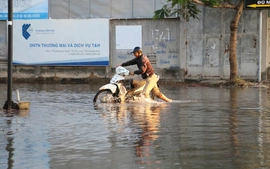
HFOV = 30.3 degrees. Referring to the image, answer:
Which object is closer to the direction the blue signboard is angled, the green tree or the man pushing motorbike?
the man pushing motorbike

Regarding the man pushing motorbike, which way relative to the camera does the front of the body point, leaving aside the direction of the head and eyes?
to the viewer's left

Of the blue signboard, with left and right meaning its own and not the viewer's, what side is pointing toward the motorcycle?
front

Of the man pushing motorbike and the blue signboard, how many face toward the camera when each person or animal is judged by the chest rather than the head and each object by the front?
1

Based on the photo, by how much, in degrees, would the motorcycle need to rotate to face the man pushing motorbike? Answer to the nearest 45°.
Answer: approximately 180°

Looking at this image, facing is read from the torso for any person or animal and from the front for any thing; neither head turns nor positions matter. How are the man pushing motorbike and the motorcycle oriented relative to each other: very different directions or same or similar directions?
same or similar directions

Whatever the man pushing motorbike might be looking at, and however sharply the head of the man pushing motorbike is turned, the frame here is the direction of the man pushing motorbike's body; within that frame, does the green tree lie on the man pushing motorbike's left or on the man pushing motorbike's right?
on the man pushing motorbike's right

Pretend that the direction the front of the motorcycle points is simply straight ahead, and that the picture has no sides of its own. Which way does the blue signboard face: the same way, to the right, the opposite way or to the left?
to the left

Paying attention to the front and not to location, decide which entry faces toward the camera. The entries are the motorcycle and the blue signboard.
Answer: the blue signboard

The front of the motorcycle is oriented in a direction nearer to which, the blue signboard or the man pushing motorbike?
the blue signboard

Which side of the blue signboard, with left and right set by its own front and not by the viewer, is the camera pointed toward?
front

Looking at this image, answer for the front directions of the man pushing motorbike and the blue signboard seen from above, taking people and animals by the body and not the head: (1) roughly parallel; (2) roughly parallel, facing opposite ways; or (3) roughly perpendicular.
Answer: roughly perpendicular

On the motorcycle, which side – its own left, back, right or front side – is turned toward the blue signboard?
right

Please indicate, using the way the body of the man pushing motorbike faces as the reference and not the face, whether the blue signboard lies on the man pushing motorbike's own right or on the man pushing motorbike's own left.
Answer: on the man pushing motorbike's own right

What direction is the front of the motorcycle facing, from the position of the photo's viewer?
facing to the left of the viewer
